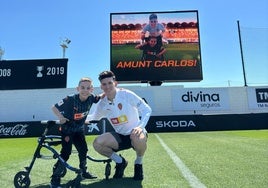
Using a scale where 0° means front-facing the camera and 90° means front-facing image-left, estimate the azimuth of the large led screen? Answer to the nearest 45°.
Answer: approximately 0°

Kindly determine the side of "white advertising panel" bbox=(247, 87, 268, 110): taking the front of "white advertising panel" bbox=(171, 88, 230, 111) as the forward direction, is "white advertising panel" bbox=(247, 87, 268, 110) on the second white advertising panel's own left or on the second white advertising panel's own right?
on the second white advertising panel's own left

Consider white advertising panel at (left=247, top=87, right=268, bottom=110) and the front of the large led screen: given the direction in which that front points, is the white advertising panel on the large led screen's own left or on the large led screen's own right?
on the large led screen's own left

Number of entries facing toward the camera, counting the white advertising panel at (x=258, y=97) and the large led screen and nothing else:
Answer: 2
